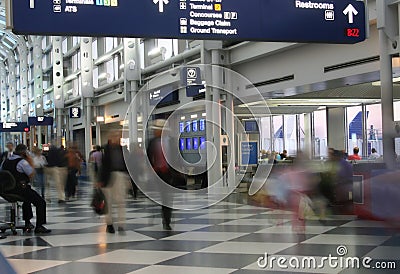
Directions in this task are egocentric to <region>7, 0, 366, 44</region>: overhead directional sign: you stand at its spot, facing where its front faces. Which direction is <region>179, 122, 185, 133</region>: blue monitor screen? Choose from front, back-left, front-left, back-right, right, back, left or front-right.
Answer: back

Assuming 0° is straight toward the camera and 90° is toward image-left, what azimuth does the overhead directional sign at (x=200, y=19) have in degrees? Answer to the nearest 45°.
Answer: approximately 0°

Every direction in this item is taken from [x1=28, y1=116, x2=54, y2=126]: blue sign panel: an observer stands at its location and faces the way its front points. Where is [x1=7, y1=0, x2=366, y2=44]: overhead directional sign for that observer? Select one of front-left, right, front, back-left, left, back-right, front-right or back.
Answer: front

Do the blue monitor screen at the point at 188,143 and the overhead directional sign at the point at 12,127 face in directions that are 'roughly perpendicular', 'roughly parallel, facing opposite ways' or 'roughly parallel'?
roughly parallel

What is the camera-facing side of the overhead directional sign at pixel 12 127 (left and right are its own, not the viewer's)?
front

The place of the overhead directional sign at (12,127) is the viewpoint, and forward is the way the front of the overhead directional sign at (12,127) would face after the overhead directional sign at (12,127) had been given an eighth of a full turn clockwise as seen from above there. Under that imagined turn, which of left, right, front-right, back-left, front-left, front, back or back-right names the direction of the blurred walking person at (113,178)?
front-left

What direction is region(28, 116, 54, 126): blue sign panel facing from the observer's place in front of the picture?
facing the viewer

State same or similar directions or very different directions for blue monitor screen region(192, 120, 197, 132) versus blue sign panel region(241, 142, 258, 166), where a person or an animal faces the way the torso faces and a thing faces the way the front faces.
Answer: same or similar directions

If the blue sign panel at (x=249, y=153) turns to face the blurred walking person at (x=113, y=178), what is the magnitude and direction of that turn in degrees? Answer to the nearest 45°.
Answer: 0° — it already faces them

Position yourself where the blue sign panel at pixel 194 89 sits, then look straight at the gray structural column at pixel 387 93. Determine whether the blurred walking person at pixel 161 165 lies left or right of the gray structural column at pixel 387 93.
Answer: right

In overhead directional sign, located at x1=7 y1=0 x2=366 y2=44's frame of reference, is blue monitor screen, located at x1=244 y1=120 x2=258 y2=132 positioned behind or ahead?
behind

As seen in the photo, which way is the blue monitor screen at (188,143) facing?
toward the camera

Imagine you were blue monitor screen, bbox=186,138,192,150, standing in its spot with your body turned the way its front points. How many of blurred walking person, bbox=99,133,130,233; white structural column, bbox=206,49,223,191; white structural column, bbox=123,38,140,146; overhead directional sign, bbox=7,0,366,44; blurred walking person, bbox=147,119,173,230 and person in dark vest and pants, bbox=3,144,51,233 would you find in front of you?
5

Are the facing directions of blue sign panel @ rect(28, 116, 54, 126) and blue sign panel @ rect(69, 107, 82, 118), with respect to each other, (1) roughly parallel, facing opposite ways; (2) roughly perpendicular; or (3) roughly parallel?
roughly parallel
